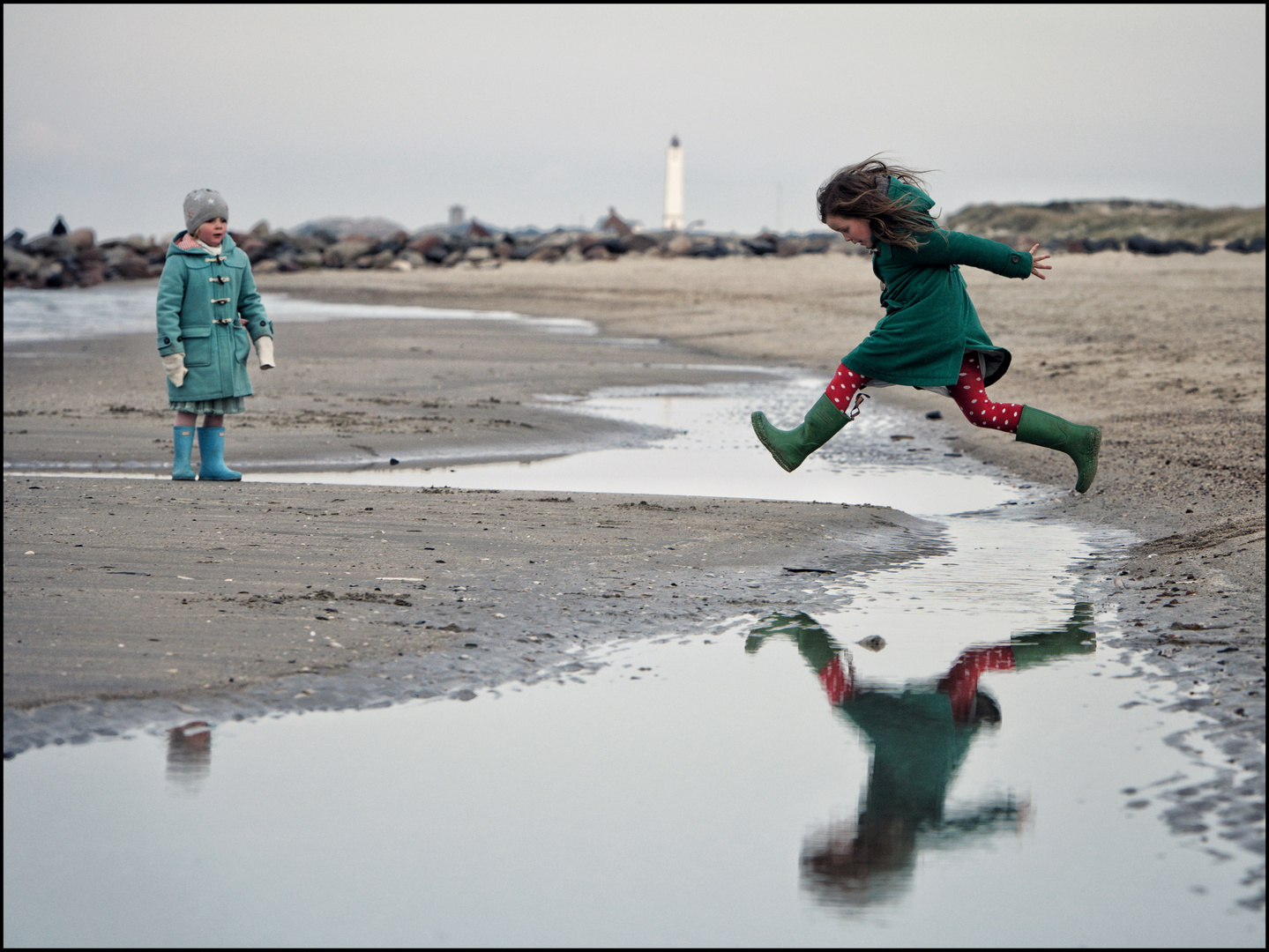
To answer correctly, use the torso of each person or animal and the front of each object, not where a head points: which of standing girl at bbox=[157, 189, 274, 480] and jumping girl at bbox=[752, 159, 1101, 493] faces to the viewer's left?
the jumping girl

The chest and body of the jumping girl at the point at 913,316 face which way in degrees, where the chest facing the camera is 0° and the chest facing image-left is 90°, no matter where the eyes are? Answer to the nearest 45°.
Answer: approximately 90°

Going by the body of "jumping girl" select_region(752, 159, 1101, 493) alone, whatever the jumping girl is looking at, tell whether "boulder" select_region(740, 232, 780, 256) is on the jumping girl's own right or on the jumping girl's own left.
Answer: on the jumping girl's own right

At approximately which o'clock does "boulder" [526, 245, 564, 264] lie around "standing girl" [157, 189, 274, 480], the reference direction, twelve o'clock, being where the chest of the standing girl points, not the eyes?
The boulder is roughly at 8 o'clock from the standing girl.

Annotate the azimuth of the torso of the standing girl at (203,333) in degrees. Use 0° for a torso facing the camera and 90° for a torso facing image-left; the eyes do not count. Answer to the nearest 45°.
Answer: approximately 315°

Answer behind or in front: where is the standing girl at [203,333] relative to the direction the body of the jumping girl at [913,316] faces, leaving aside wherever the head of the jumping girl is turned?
in front

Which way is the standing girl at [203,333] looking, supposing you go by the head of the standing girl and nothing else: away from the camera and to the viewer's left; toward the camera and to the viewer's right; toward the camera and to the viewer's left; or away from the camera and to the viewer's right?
toward the camera and to the viewer's right

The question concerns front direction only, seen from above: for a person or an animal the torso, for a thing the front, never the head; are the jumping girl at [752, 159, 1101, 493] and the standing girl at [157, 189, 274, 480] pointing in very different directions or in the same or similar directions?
very different directions

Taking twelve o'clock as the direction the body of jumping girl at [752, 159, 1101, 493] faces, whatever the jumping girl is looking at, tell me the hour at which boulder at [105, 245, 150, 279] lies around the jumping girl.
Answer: The boulder is roughly at 2 o'clock from the jumping girl.

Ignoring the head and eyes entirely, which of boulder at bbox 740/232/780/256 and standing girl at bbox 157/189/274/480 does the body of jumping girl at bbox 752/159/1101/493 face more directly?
the standing girl

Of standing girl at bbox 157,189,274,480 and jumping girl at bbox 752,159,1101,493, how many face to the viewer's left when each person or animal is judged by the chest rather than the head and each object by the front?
1

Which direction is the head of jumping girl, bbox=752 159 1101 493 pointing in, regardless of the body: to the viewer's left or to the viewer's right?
to the viewer's left
